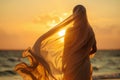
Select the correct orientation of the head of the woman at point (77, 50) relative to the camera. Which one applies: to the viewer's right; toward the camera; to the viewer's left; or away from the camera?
away from the camera

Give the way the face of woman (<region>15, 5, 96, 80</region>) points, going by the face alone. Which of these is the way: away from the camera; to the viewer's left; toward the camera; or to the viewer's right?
away from the camera

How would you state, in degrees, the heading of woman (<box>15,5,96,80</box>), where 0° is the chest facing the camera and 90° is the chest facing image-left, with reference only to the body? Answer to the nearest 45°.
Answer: approximately 180°
